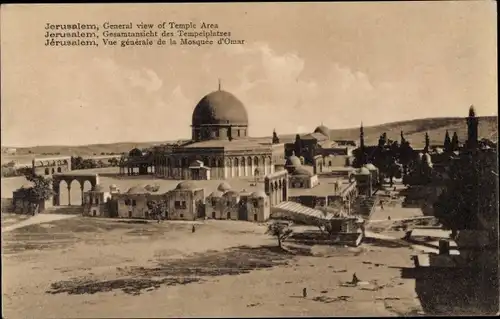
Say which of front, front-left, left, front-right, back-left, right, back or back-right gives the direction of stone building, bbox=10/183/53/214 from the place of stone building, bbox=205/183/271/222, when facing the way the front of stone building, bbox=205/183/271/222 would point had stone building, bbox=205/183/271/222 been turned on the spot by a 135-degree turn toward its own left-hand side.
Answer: back-left

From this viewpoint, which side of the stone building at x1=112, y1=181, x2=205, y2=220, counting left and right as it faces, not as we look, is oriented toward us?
front

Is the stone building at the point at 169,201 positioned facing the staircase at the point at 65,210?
no

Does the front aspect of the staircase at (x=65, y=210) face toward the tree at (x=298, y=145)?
no

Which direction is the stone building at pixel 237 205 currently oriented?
toward the camera

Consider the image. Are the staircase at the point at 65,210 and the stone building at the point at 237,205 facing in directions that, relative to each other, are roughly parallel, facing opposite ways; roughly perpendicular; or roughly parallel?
roughly parallel

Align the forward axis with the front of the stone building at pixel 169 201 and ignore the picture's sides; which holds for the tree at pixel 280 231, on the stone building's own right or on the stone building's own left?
on the stone building's own left

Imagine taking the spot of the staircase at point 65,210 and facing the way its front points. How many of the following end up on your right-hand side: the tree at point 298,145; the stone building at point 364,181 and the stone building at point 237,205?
0

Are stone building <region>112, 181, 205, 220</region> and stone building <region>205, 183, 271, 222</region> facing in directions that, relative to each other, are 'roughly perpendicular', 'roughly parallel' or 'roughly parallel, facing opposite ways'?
roughly parallel

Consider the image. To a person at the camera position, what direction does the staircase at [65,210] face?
facing the viewer

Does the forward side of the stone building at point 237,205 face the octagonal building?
no

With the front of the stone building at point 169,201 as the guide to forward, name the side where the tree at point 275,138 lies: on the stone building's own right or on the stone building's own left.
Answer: on the stone building's own left

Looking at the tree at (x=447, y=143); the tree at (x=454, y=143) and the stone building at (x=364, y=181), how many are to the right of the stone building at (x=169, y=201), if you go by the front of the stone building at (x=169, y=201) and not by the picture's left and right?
0

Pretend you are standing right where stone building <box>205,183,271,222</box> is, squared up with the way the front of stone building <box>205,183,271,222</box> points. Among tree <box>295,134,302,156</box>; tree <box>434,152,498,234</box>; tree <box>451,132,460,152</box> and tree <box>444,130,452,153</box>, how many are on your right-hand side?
0

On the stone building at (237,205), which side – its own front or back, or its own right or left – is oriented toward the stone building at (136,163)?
back

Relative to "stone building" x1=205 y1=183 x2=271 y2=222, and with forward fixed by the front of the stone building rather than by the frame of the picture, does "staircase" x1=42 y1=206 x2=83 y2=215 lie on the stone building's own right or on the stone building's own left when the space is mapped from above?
on the stone building's own right

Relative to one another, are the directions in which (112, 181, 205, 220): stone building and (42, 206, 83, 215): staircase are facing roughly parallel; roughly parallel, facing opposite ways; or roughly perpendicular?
roughly parallel

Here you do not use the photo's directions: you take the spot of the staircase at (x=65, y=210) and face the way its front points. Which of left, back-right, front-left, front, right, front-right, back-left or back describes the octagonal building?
left

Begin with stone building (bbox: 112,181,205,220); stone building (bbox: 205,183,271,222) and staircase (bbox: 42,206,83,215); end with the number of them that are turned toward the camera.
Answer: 3

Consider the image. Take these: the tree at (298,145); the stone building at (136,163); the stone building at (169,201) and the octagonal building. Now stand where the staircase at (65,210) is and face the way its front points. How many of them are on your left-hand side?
4
